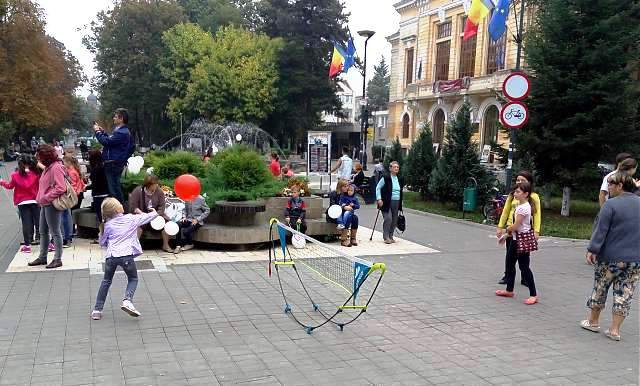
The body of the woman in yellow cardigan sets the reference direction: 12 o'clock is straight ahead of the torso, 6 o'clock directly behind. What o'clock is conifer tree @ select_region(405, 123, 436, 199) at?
The conifer tree is roughly at 4 o'clock from the woman in yellow cardigan.

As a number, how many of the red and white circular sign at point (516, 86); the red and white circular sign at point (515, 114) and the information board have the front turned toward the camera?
3

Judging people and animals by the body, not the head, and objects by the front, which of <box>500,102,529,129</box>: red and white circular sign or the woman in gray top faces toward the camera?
the red and white circular sign

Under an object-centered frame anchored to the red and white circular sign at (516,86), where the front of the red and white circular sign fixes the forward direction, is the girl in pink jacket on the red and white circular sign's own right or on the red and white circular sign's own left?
on the red and white circular sign's own right

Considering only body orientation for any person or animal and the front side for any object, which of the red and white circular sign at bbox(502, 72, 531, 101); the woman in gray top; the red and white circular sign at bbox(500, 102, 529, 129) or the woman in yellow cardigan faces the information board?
the woman in gray top

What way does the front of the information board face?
toward the camera

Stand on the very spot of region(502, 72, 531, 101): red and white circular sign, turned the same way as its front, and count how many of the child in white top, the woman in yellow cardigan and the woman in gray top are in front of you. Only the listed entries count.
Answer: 3

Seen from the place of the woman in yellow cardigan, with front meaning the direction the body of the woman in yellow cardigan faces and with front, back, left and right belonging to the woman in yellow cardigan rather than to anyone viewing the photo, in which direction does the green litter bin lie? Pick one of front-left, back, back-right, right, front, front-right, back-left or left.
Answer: back-right

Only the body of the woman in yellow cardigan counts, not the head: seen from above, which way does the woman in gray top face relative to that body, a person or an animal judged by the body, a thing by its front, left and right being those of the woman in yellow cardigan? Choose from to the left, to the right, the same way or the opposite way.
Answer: to the right

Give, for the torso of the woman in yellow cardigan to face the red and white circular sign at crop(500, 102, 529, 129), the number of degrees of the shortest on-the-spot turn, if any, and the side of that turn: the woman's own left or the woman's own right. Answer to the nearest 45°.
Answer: approximately 135° to the woman's own right

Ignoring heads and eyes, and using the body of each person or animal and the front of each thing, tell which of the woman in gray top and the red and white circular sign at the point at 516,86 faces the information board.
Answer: the woman in gray top

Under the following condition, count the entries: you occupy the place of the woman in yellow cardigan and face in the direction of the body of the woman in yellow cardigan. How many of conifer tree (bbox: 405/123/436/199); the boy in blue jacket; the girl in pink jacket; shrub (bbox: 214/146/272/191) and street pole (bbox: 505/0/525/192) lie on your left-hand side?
0

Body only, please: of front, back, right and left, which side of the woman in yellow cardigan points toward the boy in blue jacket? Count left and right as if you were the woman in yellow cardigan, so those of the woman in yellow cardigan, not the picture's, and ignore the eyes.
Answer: right

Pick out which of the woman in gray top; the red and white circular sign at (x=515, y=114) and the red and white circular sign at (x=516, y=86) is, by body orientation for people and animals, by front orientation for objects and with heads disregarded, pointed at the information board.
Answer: the woman in gray top

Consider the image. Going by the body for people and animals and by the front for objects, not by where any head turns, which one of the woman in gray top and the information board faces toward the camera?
the information board

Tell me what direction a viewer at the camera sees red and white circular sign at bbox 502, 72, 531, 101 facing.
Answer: facing the viewer

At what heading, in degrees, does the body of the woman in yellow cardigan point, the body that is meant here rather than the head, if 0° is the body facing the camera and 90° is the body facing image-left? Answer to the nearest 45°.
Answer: approximately 45°
